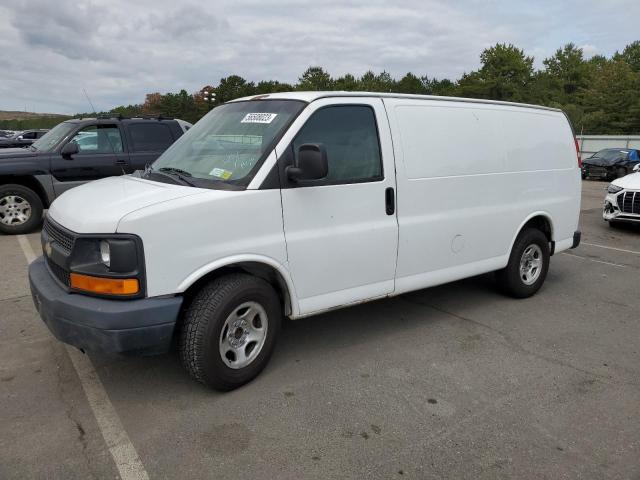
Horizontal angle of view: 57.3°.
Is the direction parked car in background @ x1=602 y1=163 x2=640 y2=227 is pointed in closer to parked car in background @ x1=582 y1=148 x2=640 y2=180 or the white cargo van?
the white cargo van

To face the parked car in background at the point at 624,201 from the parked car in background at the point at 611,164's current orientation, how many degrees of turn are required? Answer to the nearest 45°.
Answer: approximately 45° to its left

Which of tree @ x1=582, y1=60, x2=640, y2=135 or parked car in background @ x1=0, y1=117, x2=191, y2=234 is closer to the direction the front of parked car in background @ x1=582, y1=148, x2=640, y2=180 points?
the parked car in background

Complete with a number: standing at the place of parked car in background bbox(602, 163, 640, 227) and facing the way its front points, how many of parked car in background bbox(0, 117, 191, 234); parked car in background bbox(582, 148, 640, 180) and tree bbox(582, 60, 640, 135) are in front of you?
1

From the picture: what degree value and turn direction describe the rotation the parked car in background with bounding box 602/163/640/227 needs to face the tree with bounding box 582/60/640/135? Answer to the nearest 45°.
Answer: approximately 135° to its right

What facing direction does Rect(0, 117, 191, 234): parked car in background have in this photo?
to the viewer's left

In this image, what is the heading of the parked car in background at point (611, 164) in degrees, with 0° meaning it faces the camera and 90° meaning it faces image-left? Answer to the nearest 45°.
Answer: approximately 45°

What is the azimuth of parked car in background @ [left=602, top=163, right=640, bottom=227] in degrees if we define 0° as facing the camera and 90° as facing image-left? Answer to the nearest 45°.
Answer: approximately 45°

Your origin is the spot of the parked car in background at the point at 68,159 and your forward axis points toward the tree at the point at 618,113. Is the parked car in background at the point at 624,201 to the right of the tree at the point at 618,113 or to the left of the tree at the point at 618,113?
right

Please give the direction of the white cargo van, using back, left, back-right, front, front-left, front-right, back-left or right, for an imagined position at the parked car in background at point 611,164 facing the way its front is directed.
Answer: front-left
